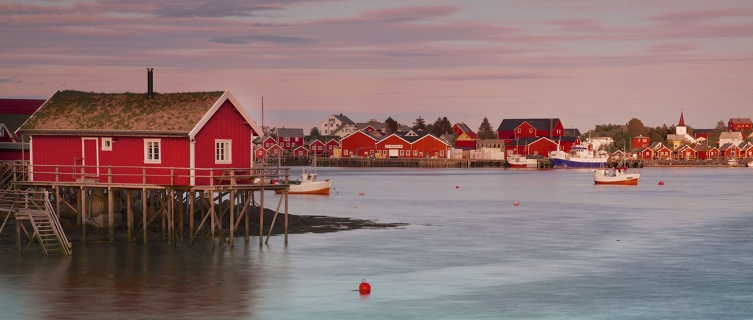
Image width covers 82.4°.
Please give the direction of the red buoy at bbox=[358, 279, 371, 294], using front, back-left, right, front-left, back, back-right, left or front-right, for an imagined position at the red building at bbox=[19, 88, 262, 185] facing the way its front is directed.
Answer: left

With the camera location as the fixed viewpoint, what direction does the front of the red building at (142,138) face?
facing the viewer and to the left of the viewer
